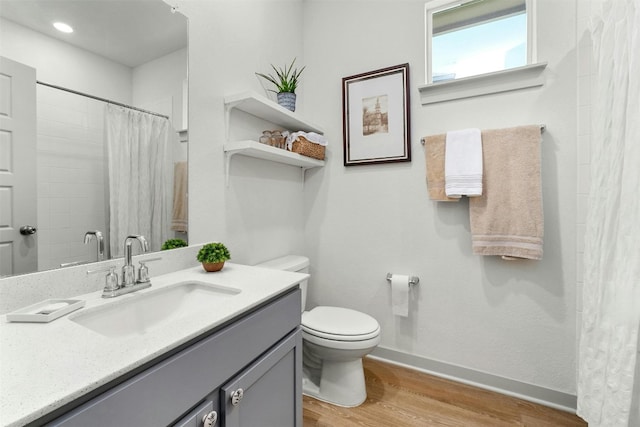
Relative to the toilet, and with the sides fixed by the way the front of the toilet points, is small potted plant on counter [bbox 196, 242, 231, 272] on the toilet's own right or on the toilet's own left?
on the toilet's own right

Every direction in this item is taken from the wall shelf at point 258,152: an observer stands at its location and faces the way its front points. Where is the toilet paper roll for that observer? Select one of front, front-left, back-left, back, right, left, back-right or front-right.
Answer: front-left

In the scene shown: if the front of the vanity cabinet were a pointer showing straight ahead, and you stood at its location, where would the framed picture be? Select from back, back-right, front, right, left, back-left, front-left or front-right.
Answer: left

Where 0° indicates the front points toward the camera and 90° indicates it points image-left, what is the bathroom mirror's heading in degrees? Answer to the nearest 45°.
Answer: approximately 315°

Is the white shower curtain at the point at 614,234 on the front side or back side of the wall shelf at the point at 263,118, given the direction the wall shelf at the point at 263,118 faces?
on the front side

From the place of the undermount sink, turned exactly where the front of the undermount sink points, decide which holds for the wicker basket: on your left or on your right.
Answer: on your left
